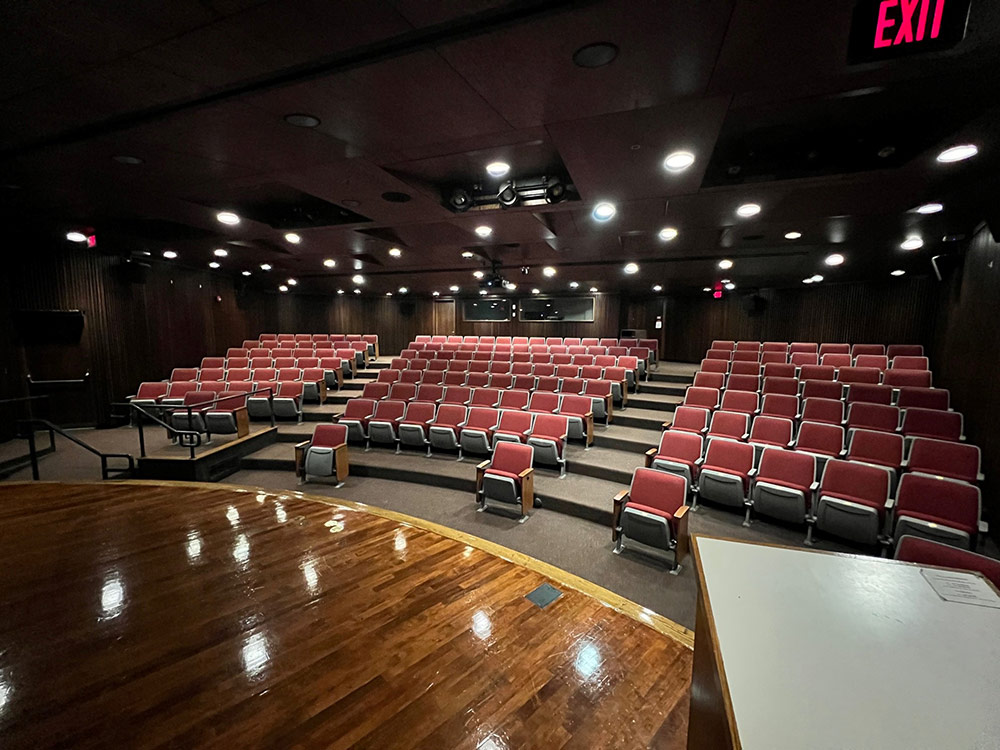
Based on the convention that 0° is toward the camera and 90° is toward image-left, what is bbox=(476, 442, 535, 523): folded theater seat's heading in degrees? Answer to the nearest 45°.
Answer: approximately 45°

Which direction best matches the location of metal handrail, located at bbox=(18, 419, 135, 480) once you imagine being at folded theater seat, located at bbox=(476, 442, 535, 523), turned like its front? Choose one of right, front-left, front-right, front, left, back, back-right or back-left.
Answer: front-right

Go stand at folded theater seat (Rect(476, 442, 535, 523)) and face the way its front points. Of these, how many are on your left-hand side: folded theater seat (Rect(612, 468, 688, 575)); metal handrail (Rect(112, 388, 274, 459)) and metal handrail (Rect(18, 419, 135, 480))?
1

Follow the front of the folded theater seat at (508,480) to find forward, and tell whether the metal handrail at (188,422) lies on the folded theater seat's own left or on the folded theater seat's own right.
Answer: on the folded theater seat's own right

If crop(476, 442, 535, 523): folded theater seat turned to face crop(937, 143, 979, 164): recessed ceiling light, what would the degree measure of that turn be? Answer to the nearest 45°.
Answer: approximately 135° to its left

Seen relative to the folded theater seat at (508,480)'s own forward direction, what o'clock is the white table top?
The white table top is roughly at 10 o'clock from the folded theater seat.
